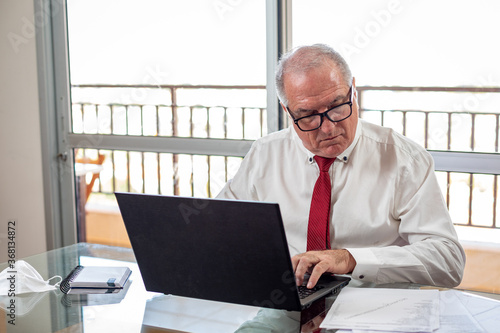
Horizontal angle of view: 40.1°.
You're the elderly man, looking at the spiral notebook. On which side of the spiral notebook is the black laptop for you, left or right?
left

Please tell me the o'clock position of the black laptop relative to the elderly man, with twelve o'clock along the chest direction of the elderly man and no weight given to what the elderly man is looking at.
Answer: The black laptop is roughly at 1 o'clock from the elderly man.

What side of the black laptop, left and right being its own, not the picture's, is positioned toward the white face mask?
left

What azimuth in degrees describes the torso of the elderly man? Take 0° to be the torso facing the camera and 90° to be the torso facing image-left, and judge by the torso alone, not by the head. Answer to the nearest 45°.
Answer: approximately 0°

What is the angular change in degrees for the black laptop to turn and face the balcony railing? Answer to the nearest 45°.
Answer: approximately 45° to its left

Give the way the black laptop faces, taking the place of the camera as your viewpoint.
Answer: facing away from the viewer and to the right of the viewer

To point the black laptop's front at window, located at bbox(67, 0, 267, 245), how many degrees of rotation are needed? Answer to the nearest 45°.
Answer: approximately 45° to its left

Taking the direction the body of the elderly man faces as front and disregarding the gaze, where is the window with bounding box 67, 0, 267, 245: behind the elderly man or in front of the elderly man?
behind
